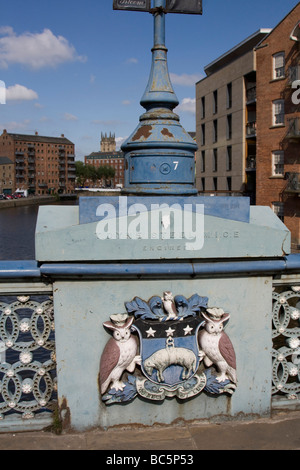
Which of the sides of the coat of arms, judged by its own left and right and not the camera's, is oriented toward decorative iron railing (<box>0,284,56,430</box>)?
right

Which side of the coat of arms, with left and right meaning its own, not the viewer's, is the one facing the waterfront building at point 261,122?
back

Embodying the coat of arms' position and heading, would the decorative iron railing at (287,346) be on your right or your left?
on your left

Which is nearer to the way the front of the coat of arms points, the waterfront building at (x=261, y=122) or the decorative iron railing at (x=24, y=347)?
the decorative iron railing

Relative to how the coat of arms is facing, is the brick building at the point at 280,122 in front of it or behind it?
behind

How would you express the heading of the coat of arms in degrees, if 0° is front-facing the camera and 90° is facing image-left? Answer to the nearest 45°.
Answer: approximately 0°

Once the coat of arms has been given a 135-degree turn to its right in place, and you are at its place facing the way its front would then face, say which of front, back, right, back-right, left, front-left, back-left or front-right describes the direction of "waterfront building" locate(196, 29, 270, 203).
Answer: front-right
